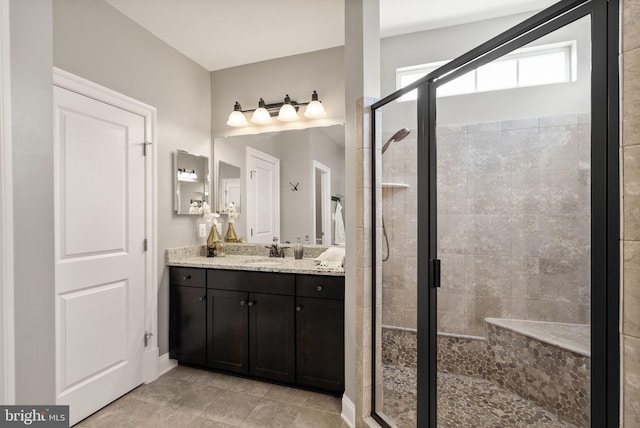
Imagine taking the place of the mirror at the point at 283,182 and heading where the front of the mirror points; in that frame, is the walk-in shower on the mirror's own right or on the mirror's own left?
on the mirror's own left

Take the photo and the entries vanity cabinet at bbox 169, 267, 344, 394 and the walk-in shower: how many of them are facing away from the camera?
0

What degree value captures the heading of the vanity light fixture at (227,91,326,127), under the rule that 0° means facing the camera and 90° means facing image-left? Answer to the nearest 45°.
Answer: approximately 45°

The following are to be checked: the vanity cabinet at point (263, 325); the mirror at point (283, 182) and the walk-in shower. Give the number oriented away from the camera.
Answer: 0

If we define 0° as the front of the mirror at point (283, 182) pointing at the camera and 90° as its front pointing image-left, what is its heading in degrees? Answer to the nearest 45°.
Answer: approximately 45°

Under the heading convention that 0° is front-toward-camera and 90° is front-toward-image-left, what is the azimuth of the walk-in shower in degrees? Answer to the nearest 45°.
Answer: approximately 45°

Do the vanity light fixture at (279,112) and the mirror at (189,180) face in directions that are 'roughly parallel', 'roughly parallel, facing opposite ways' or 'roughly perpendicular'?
roughly perpendicular

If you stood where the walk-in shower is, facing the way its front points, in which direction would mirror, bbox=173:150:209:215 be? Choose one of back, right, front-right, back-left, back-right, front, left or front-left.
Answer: front-right

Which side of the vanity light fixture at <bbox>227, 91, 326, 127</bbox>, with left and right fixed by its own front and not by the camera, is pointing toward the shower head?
left

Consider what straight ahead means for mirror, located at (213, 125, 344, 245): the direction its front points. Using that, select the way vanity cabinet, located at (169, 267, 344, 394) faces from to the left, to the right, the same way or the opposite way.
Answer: the same way

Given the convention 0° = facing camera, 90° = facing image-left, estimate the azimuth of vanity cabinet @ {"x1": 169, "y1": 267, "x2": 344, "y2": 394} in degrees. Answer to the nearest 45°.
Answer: approximately 45°

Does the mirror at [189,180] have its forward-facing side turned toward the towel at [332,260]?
yes

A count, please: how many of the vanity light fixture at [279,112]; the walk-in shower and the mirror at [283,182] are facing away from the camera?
0

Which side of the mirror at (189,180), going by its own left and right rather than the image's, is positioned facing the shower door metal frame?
front

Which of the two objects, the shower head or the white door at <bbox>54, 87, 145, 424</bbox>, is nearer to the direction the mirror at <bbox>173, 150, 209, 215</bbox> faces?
the shower head

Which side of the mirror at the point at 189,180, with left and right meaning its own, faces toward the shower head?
front

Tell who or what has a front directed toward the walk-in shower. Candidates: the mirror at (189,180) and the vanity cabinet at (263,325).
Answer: the mirror

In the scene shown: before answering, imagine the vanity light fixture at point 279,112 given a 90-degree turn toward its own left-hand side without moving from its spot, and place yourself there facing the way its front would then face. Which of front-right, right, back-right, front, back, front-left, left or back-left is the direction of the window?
front

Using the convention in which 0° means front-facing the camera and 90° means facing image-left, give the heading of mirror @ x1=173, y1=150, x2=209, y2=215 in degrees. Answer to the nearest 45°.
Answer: approximately 315°

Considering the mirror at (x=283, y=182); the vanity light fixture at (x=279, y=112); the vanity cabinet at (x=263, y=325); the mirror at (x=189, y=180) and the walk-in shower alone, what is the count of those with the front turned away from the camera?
0

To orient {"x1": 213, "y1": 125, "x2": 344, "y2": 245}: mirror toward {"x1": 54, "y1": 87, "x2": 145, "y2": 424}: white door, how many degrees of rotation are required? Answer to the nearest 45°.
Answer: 0° — it already faces it
